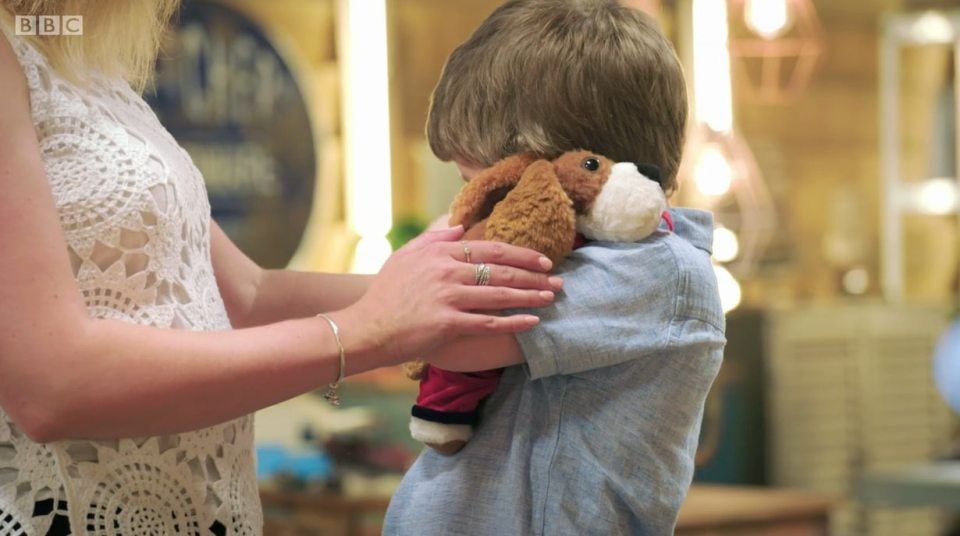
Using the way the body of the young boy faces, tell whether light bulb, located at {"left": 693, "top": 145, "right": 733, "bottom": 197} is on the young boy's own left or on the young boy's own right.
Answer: on the young boy's own right

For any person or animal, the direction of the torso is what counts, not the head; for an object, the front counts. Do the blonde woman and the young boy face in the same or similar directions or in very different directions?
very different directions

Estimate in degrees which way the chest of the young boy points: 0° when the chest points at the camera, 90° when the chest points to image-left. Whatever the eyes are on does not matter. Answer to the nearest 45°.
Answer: approximately 90°

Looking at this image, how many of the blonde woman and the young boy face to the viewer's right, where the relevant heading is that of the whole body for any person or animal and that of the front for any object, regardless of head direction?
1

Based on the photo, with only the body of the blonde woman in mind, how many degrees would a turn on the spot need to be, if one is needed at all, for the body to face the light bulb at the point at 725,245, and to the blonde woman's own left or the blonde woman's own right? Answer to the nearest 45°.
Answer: approximately 45° to the blonde woman's own left

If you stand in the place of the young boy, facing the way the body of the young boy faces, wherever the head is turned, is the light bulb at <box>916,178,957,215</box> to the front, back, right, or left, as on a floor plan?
right

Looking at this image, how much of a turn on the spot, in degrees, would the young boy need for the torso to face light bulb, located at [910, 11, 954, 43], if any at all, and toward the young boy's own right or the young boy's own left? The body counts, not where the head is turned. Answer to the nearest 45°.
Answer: approximately 90° to the young boy's own right

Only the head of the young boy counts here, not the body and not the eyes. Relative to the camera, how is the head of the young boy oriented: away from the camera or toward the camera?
away from the camera

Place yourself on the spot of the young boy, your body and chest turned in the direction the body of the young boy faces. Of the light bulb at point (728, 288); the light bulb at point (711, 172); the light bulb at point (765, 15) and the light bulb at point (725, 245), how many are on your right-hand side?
4

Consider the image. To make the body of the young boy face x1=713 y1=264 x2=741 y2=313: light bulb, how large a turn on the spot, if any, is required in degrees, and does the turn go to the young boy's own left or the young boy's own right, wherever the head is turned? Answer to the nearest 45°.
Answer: approximately 90° to the young boy's own right

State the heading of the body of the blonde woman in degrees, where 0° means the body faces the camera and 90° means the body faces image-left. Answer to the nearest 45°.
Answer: approximately 270°

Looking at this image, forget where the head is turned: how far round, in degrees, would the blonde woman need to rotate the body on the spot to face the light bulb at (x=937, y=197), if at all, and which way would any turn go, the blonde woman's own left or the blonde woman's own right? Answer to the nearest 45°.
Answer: approximately 45° to the blonde woman's own left

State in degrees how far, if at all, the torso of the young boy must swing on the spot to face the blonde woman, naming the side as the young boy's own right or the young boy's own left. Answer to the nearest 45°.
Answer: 0° — they already face them

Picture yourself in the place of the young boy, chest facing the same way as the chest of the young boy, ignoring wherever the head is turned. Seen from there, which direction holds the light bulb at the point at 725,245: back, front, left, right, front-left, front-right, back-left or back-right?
right
